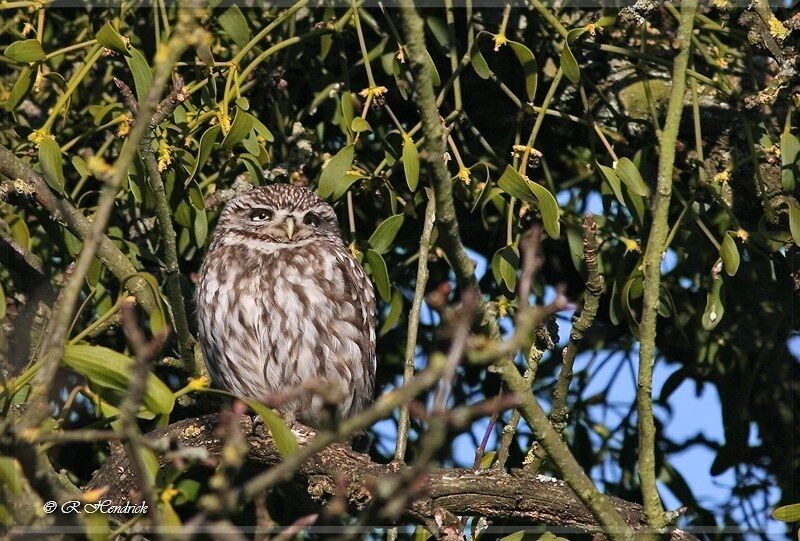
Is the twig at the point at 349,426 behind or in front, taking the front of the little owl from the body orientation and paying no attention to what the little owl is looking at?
in front

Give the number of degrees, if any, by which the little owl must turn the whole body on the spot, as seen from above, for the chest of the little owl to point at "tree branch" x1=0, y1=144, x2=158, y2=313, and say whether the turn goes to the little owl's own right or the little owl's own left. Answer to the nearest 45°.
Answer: approximately 45° to the little owl's own right

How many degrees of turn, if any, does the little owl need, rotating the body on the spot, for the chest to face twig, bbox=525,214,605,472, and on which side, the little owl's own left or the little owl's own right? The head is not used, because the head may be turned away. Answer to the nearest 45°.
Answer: approximately 45° to the little owl's own left

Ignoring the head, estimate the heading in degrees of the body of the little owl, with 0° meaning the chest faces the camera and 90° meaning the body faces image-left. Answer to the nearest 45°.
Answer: approximately 0°

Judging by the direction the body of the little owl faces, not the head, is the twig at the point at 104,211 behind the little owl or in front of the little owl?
in front
